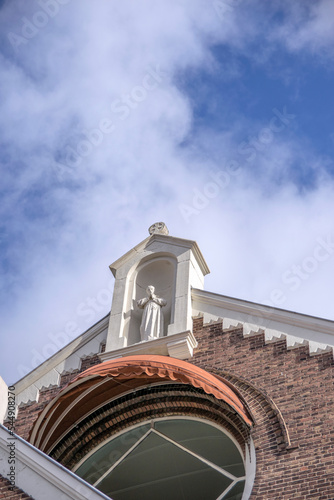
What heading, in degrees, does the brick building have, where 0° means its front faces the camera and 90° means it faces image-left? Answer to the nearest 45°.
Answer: approximately 45°
